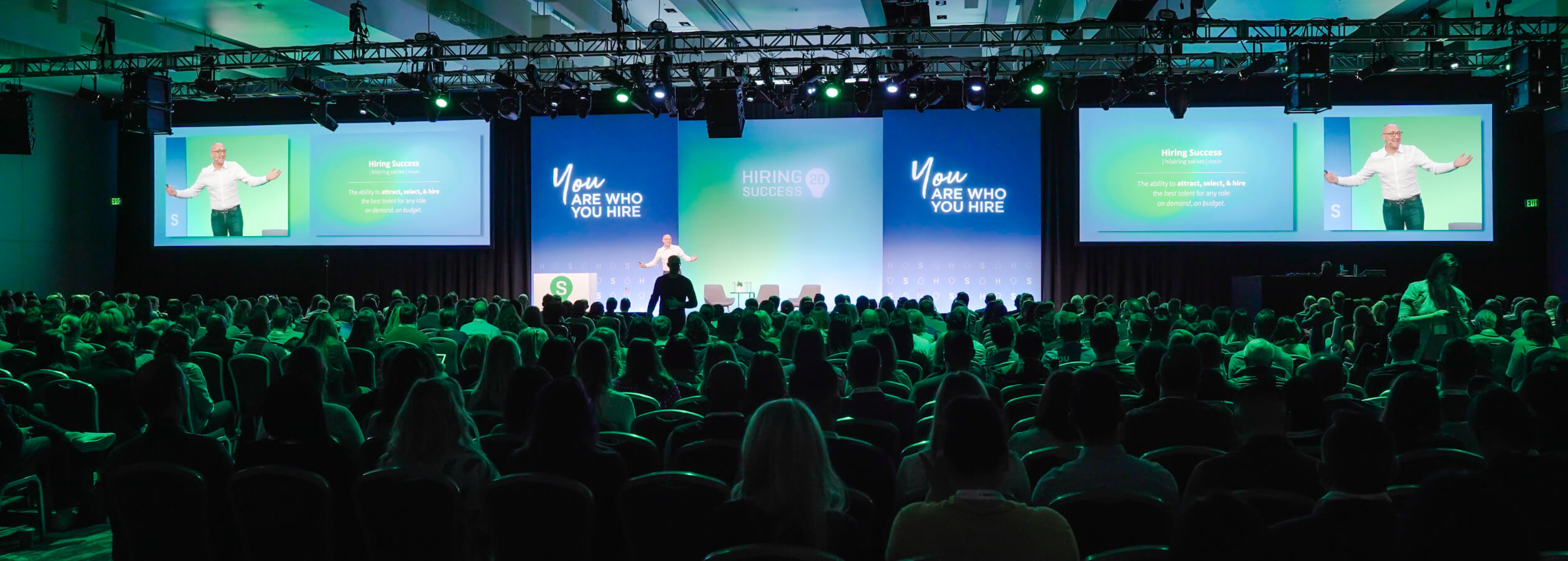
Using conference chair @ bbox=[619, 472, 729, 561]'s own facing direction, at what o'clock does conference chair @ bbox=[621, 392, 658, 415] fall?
conference chair @ bbox=[621, 392, 658, 415] is roughly at 12 o'clock from conference chair @ bbox=[619, 472, 729, 561].

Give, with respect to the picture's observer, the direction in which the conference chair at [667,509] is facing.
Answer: facing away from the viewer

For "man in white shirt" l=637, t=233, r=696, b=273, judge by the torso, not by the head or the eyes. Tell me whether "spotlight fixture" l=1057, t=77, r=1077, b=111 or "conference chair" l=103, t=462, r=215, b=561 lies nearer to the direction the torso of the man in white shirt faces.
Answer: the conference chair

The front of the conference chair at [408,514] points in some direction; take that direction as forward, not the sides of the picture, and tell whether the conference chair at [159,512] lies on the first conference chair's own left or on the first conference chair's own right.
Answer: on the first conference chair's own left

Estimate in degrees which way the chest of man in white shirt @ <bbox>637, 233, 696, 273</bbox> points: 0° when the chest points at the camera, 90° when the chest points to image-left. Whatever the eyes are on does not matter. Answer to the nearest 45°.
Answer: approximately 0°

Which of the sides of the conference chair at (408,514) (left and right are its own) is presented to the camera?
back

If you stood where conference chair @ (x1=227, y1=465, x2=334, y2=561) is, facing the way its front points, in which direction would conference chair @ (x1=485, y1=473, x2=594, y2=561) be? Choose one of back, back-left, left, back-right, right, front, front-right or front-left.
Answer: back-right

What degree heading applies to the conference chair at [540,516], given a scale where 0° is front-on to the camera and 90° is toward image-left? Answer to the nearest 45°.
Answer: approximately 180°

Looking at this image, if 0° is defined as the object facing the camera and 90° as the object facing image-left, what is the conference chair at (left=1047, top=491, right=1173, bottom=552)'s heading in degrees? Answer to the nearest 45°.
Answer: approximately 180°

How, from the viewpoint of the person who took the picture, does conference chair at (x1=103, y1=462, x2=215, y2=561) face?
facing away from the viewer

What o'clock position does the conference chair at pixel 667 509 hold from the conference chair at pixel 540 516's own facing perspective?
the conference chair at pixel 667 509 is roughly at 4 o'clock from the conference chair at pixel 540 516.
